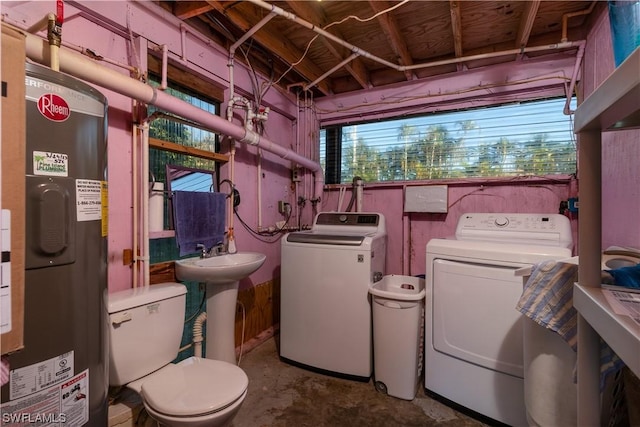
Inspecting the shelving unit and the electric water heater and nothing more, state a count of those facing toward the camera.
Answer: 1

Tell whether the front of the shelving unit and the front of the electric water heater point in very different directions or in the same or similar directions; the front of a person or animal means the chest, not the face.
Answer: very different directions

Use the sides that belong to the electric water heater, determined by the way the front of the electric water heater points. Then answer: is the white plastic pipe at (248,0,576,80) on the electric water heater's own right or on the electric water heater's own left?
on the electric water heater's own left

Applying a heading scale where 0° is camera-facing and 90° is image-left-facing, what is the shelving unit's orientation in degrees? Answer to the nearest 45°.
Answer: approximately 90°

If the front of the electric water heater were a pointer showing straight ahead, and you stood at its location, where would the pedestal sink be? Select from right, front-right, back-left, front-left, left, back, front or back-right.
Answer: back-left

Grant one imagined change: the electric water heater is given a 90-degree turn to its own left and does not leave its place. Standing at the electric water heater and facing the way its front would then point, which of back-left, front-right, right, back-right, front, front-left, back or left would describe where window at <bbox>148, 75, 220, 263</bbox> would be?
front-left

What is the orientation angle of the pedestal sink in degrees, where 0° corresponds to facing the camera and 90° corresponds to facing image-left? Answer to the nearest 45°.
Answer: approximately 315°

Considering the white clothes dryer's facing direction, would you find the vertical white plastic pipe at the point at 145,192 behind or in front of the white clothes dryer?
in front

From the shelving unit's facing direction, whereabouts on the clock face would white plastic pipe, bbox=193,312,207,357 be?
The white plastic pipe is roughly at 12 o'clock from the shelving unit.

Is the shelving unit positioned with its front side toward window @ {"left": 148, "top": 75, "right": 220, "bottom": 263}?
yes

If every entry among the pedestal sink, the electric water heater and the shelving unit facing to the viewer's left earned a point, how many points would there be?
1

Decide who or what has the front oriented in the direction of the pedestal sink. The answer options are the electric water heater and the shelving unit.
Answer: the shelving unit

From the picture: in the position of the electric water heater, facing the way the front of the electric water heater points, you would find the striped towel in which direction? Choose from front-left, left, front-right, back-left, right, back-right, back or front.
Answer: front-left

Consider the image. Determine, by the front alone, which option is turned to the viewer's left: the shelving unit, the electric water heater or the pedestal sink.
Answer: the shelving unit
